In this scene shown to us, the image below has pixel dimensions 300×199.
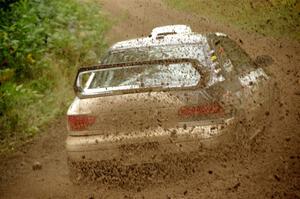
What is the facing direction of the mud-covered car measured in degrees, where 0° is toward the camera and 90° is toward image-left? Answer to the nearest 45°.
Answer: approximately 225°
